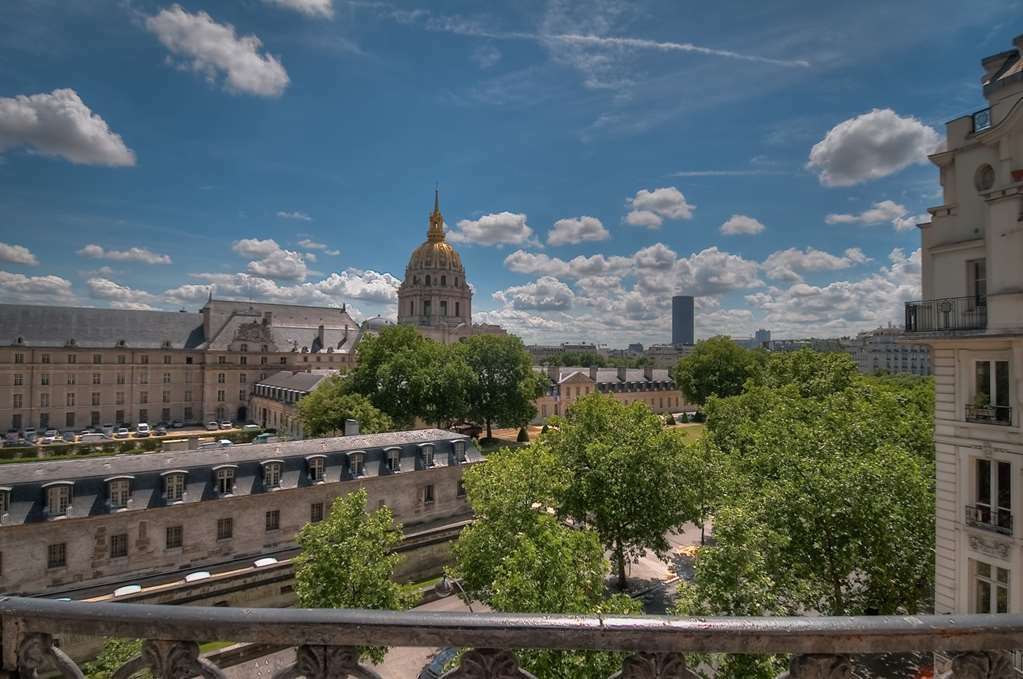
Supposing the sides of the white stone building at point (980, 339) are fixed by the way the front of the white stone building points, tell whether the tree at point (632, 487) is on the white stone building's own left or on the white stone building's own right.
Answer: on the white stone building's own right

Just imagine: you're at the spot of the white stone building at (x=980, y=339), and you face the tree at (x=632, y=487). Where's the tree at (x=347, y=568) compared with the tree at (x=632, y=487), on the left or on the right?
left

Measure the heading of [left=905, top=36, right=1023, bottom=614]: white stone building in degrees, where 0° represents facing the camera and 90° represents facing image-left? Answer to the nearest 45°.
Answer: approximately 45°

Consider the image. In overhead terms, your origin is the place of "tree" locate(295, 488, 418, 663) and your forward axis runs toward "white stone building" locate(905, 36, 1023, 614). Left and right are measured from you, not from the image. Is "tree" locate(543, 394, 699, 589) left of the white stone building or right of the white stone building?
left

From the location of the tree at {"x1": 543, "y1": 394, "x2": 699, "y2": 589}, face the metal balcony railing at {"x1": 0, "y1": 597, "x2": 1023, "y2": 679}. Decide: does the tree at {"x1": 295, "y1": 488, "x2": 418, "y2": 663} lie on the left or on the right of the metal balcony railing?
right

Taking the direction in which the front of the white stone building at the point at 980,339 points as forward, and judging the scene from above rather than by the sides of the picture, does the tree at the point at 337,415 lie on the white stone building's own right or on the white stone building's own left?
on the white stone building's own right

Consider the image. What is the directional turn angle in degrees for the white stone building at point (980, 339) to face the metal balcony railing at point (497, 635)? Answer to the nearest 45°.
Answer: approximately 45° to its left
